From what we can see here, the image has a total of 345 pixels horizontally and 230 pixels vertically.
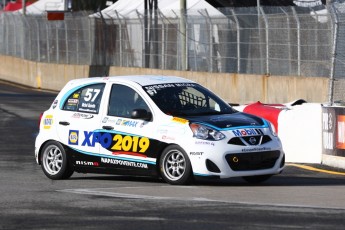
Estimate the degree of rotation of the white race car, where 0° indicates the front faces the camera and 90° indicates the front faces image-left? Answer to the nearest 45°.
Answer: approximately 315°

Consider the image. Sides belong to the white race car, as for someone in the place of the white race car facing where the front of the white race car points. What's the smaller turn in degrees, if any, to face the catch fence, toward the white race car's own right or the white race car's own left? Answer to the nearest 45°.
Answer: approximately 135° to the white race car's own left

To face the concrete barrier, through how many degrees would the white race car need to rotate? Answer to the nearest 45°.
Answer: approximately 135° to its left
